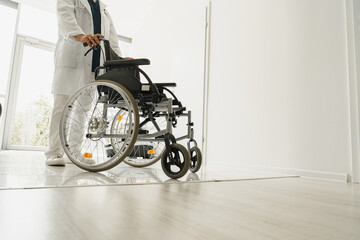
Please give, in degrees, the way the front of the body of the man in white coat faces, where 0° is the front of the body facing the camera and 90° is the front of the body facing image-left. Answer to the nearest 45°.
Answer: approximately 315°
